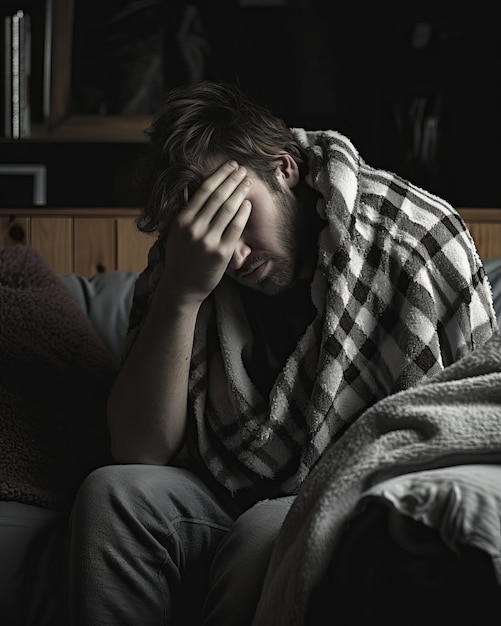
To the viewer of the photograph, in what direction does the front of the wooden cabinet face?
facing the viewer

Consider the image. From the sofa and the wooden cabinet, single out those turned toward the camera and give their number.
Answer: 2

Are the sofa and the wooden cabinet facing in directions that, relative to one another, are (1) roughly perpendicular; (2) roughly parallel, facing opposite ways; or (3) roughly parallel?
roughly parallel

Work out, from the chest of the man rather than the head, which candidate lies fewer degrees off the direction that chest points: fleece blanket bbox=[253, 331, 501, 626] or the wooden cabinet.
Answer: the fleece blanket

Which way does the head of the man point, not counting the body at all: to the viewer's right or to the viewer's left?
to the viewer's left

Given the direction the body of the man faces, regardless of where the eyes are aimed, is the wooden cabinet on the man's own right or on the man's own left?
on the man's own right

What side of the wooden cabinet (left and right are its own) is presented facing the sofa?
front

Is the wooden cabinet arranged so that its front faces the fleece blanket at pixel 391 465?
yes

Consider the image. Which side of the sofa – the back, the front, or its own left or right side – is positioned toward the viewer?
front

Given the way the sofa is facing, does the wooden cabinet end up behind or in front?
behind

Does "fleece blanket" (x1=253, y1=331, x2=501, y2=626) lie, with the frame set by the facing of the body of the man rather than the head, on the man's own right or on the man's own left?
on the man's own left
